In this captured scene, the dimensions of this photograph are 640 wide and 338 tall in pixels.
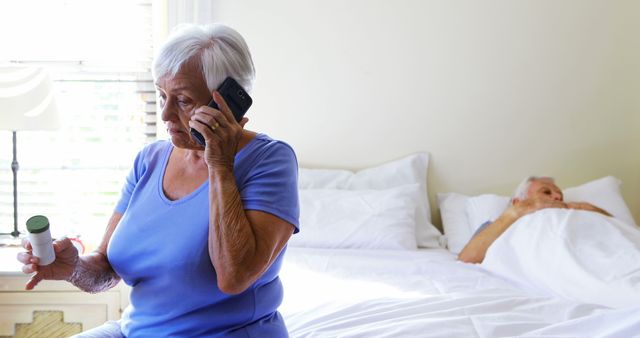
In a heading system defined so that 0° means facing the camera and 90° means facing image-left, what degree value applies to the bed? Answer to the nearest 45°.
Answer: approximately 0°

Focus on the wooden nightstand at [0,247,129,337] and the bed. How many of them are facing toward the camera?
2

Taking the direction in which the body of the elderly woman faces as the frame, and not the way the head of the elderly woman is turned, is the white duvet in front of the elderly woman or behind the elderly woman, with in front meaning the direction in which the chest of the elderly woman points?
behind

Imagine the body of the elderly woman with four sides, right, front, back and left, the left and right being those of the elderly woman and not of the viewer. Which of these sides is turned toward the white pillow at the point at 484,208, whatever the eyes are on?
back

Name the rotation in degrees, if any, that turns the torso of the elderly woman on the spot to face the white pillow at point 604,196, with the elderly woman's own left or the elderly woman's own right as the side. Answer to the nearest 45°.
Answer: approximately 180°

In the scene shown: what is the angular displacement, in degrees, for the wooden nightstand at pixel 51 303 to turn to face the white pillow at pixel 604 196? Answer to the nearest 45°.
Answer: approximately 90° to its left

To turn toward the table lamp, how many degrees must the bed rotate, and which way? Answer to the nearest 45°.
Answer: approximately 90° to its right

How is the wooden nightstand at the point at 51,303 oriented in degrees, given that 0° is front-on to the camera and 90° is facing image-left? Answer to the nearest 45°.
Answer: approximately 0°

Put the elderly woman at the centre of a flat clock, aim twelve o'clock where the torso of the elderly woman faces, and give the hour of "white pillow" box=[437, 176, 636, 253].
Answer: The white pillow is roughly at 6 o'clock from the elderly woman.

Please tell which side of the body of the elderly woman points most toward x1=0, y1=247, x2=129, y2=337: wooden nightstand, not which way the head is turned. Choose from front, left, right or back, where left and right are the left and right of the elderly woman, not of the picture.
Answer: right
